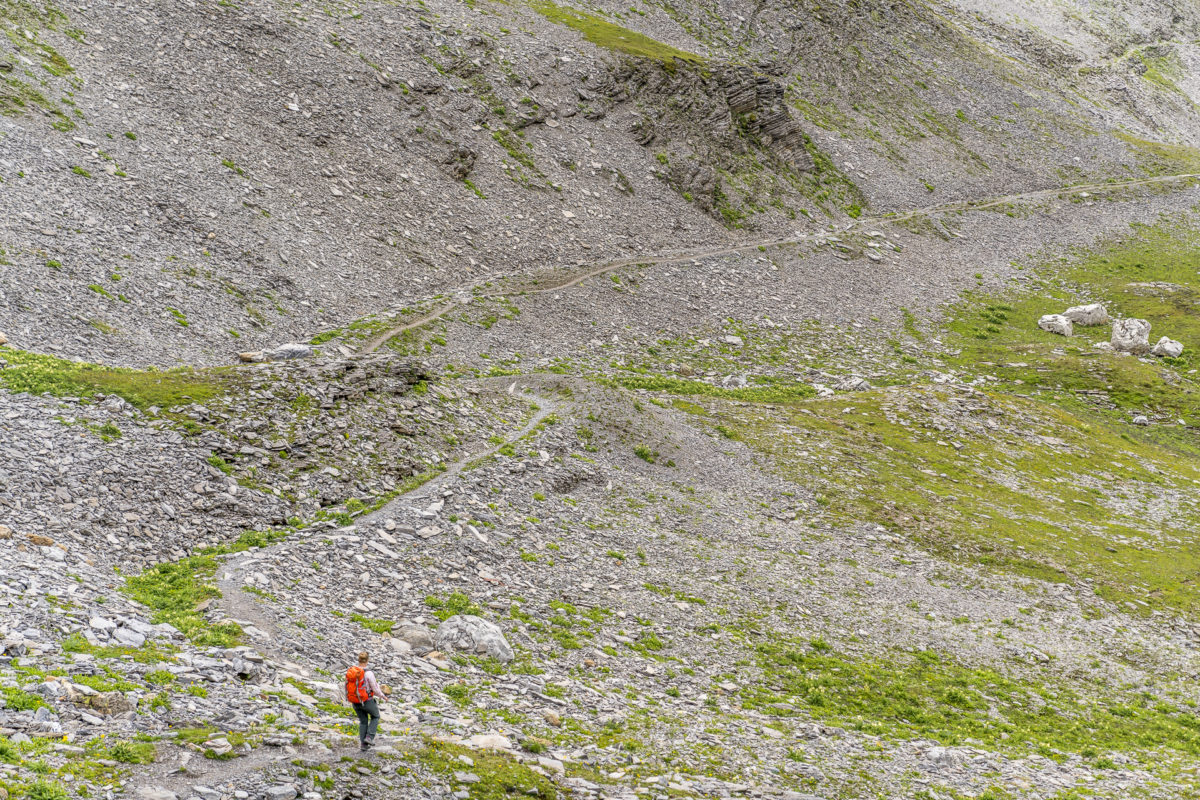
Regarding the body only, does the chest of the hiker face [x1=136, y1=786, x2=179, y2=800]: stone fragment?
no

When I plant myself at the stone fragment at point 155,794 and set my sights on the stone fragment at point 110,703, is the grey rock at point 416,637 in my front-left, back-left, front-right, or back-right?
front-right

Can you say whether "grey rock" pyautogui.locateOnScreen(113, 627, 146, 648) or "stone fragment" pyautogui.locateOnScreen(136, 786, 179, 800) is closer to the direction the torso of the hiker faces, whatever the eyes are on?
the grey rock

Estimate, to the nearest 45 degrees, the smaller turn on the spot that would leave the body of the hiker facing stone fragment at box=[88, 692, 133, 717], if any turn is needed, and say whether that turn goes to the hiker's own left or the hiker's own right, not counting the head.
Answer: approximately 135° to the hiker's own left

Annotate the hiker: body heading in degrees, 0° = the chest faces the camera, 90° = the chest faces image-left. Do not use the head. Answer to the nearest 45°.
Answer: approximately 225°

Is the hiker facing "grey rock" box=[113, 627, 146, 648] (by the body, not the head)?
no
